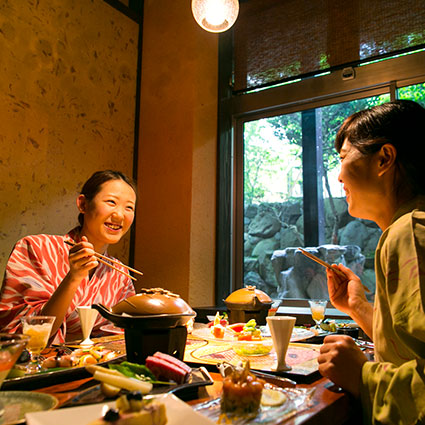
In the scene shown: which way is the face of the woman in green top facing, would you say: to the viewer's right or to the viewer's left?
to the viewer's left

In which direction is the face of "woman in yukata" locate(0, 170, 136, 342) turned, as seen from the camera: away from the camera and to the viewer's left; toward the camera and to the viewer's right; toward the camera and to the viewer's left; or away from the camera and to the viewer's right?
toward the camera and to the viewer's right

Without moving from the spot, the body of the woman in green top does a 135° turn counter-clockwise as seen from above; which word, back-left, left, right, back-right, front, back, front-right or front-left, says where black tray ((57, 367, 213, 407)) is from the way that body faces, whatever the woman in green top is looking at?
right

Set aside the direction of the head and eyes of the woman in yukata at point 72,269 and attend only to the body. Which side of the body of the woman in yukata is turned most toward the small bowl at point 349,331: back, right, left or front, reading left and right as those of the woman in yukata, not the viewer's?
front

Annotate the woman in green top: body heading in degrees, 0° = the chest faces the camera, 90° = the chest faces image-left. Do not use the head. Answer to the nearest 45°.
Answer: approximately 90°

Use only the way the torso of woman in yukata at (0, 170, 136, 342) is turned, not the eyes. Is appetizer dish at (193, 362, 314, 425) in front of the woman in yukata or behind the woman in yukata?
in front

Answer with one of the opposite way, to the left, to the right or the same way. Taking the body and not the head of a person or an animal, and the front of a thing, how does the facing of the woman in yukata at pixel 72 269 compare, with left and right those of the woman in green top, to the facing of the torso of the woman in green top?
the opposite way

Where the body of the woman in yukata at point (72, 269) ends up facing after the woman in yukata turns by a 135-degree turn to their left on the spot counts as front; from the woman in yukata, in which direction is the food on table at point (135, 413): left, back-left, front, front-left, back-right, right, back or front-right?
back

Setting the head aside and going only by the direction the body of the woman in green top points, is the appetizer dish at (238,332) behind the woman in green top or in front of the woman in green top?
in front

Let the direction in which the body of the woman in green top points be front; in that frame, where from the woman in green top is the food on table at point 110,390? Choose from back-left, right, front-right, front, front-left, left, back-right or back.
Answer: front-left

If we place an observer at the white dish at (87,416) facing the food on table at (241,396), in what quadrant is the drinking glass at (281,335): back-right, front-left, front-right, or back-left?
front-left

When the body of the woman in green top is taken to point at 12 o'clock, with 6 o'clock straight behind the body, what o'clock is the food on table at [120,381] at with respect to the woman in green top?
The food on table is roughly at 11 o'clock from the woman in green top.

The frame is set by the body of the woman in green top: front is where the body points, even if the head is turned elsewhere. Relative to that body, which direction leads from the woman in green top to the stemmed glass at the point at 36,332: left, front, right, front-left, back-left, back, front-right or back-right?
front
